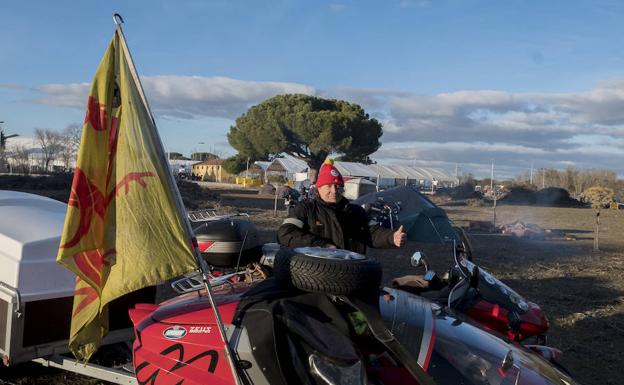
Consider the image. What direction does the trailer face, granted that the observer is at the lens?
facing the viewer and to the right of the viewer

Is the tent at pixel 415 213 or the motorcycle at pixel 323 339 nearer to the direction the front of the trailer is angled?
the motorcycle

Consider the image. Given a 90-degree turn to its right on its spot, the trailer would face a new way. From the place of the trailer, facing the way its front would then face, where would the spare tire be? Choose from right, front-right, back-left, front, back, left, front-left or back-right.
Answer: left

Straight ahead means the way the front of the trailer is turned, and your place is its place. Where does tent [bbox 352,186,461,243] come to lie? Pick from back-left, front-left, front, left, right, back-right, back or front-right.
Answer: left

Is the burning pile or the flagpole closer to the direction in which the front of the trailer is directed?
the flagpole

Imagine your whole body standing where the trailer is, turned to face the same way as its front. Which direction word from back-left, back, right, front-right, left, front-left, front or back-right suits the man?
front-left

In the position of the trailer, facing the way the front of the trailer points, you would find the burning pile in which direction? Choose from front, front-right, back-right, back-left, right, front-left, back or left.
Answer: left

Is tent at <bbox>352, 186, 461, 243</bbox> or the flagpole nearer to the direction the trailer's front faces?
the flagpole

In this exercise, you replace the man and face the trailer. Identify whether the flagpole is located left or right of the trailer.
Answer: left

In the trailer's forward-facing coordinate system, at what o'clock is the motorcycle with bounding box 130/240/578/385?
The motorcycle is roughly at 12 o'clock from the trailer.

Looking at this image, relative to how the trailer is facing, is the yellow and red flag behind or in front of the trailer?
in front
